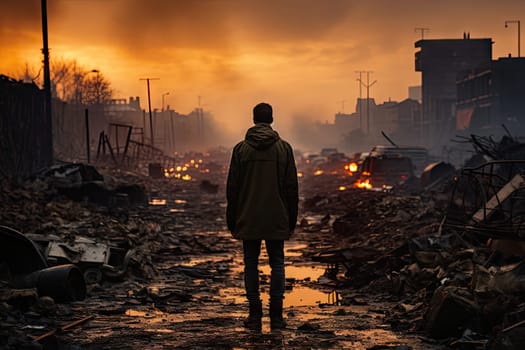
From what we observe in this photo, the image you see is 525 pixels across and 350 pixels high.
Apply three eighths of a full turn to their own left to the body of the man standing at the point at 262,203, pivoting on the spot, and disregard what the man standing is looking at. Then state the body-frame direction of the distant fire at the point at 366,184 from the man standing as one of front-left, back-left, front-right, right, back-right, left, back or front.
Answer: back-right

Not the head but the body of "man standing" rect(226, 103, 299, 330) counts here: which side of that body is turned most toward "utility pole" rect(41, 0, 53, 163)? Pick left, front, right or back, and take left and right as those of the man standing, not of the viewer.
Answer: front

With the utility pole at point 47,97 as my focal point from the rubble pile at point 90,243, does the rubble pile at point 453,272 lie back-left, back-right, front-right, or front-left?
back-right

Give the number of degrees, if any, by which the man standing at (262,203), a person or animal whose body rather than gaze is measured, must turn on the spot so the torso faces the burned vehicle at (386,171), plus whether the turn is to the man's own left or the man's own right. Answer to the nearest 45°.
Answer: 0° — they already face it

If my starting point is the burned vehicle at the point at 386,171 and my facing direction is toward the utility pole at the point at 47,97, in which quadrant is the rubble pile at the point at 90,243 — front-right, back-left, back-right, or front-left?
front-left

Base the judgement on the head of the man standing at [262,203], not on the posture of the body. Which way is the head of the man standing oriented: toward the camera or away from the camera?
away from the camera

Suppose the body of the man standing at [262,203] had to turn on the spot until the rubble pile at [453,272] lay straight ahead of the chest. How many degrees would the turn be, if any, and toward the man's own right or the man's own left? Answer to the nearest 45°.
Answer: approximately 45° to the man's own right

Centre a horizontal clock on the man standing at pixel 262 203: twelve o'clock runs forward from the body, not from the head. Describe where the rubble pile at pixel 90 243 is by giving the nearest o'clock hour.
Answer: The rubble pile is roughly at 11 o'clock from the man standing.

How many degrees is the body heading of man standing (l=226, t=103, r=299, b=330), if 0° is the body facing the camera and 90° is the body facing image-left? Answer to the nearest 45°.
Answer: approximately 180°
